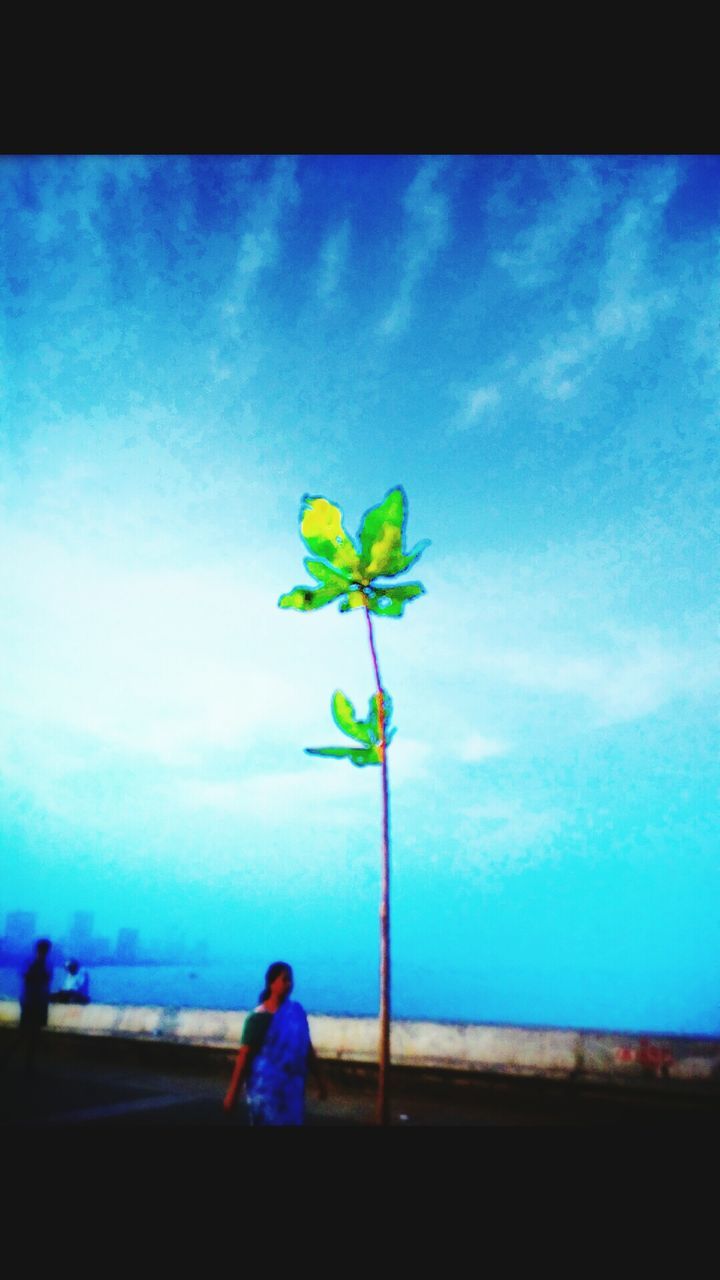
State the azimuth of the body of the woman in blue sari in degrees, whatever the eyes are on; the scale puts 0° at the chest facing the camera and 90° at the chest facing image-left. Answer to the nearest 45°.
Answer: approximately 315°

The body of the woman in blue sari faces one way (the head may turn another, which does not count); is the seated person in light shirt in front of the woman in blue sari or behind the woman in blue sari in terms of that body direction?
behind

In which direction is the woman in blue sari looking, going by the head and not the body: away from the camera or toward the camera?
toward the camera

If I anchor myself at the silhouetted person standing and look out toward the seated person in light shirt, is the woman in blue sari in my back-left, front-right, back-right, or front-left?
back-right
